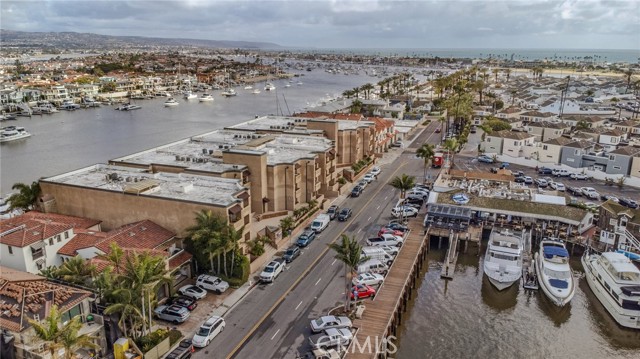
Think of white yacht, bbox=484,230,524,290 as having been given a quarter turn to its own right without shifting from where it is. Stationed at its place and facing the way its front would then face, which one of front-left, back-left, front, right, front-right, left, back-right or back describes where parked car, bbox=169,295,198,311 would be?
front-left

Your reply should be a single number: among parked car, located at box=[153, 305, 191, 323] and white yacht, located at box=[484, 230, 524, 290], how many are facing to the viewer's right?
0

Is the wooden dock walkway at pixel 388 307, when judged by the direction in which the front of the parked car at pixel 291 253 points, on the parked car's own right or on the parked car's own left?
on the parked car's own left

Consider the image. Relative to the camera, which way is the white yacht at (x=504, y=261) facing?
toward the camera

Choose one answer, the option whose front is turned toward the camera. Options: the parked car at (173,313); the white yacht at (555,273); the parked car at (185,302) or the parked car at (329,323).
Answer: the white yacht

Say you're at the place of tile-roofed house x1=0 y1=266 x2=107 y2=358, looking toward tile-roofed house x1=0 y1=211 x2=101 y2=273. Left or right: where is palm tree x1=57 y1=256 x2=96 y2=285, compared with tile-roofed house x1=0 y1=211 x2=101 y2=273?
right

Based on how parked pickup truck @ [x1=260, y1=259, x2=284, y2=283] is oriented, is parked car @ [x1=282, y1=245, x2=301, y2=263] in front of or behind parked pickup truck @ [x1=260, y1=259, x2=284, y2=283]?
behind

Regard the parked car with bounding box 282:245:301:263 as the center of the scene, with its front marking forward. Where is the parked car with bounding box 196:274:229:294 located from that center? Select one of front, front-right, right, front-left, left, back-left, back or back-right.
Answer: front

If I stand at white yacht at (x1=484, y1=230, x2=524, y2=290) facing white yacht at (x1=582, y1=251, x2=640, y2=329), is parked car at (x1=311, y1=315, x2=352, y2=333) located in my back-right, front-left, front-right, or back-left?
back-right

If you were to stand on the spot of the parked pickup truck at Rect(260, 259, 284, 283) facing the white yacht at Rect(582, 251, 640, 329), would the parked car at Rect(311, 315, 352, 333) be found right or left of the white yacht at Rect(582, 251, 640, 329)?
right

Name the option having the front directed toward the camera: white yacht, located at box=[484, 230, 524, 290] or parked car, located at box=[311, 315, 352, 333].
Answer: the white yacht

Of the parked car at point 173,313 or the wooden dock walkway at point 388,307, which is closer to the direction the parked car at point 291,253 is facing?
the parked car

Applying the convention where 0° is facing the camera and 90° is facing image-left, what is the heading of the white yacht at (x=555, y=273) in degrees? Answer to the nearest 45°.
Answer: approximately 0°
